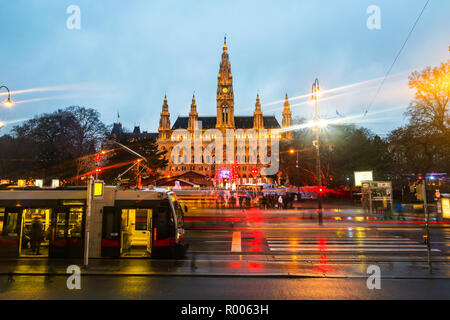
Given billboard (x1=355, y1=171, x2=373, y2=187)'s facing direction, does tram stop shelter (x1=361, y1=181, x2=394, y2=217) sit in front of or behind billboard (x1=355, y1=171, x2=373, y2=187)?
in front

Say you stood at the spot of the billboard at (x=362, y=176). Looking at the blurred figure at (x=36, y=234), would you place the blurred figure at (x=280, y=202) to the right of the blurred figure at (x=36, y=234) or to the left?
right

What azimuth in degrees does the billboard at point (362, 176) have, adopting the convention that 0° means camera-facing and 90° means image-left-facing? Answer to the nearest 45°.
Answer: approximately 0°

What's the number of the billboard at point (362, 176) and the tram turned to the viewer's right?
1

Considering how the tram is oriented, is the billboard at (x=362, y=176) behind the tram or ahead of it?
ahead

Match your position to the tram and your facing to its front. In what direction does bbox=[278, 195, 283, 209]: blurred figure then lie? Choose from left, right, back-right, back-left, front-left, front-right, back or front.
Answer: front-left

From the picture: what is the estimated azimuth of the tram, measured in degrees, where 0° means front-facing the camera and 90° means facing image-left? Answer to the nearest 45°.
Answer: approximately 270°

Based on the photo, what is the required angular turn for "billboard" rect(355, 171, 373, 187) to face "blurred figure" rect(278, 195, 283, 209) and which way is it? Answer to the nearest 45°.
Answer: approximately 90° to its right
